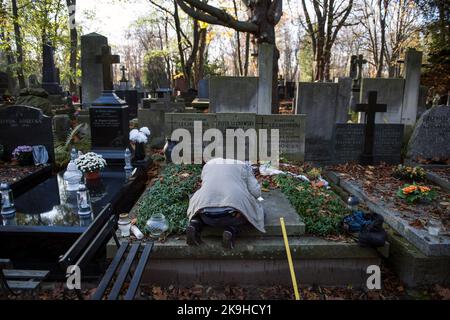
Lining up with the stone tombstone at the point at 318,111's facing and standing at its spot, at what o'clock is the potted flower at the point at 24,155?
The potted flower is roughly at 2 o'clock from the stone tombstone.

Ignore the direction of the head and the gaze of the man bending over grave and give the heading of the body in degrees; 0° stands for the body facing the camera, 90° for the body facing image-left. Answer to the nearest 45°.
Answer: approximately 180°

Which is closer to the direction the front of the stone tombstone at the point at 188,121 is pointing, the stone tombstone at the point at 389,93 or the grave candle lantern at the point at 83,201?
the grave candle lantern

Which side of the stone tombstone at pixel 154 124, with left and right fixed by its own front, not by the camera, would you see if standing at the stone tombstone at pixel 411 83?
left

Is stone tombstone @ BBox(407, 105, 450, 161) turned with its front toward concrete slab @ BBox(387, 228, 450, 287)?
yes

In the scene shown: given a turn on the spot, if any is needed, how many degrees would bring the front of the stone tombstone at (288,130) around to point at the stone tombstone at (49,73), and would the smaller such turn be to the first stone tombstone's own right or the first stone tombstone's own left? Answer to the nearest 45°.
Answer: approximately 135° to the first stone tombstone's own right

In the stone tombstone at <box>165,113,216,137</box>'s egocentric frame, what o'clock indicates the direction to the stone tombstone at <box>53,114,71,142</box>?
the stone tombstone at <box>53,114,71,142</box> is roughly at 4 o'clock from the stone tombstone at <box>165,113,216,137</box>.

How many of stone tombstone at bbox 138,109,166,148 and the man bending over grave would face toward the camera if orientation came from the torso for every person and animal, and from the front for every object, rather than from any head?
1

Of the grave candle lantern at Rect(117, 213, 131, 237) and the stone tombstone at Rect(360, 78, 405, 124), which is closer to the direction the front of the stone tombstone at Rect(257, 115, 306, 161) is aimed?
the grave candle lantern

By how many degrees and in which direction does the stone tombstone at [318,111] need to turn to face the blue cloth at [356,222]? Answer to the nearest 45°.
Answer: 0° — it already faces it

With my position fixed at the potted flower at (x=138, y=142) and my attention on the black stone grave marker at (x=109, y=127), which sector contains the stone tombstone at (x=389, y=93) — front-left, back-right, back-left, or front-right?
back-right

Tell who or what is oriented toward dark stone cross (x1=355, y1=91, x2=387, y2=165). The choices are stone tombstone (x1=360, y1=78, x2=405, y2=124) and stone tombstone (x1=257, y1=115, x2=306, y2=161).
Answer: stone tombstone (x1=360, y1=78, x2=405, y2=124)

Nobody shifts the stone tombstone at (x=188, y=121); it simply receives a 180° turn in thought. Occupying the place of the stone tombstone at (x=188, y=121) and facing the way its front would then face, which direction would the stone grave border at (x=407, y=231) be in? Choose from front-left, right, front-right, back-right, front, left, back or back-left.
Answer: back-right

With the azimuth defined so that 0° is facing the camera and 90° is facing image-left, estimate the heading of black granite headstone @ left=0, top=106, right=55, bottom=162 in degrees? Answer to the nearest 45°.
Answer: approximately 0°
